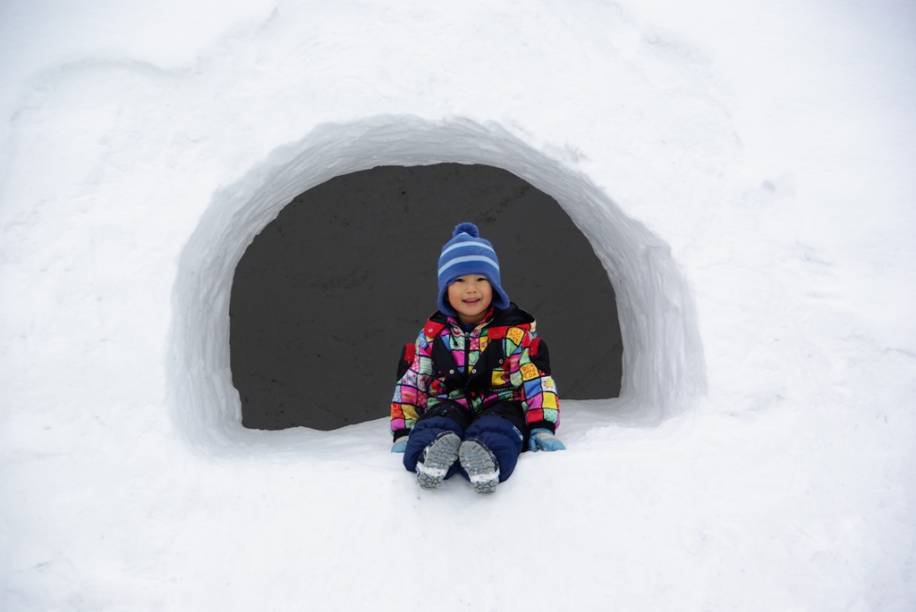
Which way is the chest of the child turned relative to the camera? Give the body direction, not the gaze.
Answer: toward the camera

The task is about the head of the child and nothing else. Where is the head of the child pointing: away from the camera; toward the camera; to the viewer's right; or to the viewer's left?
toward the camera
